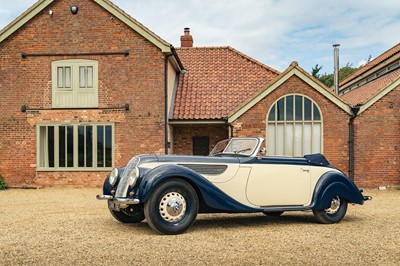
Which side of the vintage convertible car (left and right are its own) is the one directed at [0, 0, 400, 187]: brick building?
right

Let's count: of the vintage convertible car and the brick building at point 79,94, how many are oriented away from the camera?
0

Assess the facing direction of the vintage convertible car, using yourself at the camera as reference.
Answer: facing the viewer and to the left of the viewer

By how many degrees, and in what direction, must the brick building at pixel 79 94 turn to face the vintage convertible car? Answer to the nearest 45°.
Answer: approximately 45° to its left

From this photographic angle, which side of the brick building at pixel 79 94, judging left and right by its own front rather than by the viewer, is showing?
front

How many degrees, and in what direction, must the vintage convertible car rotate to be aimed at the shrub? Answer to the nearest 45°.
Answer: approximately 90° to its right
